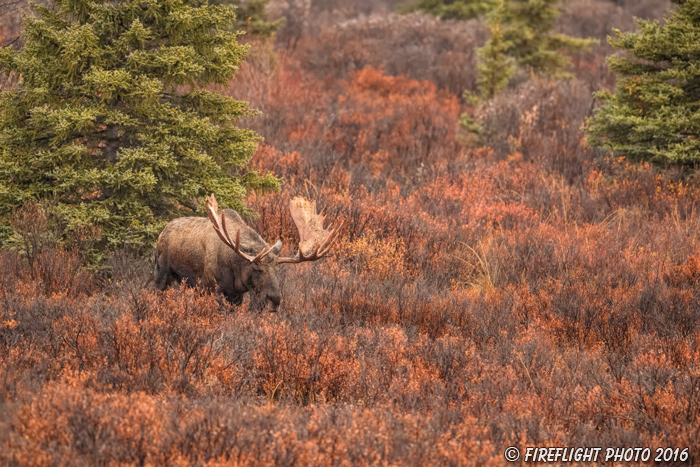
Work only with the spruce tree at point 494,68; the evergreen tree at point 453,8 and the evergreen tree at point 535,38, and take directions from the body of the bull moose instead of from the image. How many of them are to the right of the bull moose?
0

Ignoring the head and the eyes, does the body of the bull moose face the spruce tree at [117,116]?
no

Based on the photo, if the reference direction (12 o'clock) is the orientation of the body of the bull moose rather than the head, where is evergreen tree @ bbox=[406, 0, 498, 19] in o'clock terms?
The evergreen tree is roughly at 8 o'clock from the bull moose.

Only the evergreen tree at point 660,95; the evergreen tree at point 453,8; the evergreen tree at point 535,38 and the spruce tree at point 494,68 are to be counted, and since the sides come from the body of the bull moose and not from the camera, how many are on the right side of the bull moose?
0

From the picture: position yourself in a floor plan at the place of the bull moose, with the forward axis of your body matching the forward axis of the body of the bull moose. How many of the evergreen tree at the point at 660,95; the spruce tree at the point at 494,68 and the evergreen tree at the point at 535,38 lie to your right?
0

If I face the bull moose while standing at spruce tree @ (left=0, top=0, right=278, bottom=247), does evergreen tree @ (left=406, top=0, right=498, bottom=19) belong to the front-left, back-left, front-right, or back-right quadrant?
back-left

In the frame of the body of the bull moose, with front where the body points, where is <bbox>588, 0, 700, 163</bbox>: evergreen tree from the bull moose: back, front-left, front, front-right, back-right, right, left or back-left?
left

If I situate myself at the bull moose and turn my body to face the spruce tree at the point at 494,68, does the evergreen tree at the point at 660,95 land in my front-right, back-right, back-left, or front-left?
front-right

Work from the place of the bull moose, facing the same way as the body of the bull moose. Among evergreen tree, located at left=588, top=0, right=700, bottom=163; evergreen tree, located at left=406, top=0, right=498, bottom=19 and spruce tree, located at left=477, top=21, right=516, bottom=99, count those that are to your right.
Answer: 0

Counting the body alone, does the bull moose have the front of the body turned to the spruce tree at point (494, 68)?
no

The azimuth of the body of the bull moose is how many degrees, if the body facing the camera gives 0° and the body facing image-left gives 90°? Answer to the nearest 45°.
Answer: approximately 315°

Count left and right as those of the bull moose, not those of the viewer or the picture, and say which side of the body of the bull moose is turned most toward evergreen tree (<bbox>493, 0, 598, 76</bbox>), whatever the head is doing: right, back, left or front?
left
